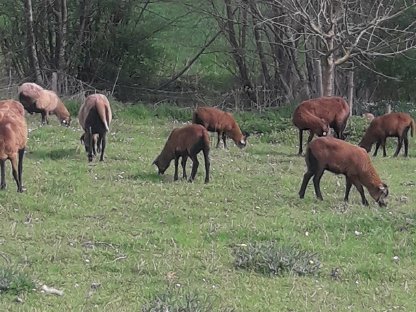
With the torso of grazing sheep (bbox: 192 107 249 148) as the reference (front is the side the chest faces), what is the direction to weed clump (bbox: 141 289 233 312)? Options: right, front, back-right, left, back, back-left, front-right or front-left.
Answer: right

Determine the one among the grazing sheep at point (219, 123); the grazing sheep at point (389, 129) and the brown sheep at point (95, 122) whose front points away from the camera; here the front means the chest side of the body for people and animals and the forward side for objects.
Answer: the brown sheep

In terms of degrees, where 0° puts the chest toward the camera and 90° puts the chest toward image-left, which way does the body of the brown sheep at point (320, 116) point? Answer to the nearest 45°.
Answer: approximately 45°

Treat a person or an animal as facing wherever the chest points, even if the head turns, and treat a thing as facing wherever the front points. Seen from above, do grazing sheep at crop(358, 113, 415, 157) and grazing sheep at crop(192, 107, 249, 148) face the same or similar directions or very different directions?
very different directions

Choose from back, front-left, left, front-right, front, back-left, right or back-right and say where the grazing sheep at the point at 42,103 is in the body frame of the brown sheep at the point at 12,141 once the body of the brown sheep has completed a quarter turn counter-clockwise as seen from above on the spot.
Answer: back

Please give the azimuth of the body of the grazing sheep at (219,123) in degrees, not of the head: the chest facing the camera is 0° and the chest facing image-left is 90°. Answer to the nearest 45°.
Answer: approximately 270°

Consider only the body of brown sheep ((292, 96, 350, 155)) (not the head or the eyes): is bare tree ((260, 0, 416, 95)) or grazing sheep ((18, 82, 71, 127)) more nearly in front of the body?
the grazing sheep

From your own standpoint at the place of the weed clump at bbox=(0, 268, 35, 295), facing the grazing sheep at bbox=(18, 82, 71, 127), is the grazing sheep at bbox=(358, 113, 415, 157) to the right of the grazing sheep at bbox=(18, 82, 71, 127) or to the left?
right

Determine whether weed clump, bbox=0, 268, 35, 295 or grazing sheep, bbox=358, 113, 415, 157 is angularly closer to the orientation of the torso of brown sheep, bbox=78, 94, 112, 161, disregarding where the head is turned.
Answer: the grazing sheep

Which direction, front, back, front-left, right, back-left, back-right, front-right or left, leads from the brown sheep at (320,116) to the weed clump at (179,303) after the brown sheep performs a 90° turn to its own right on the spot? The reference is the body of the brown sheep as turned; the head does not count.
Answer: back-left

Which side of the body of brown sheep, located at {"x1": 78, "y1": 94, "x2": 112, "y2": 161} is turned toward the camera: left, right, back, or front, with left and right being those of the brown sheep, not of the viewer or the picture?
back

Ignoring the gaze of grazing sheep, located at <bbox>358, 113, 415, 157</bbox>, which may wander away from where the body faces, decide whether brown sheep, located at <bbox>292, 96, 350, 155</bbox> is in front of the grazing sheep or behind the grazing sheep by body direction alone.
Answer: in front

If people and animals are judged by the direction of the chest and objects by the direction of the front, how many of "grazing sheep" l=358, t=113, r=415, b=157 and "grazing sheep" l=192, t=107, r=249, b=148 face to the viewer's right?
1

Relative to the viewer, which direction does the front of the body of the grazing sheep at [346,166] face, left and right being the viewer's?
facing to the right of the viewer

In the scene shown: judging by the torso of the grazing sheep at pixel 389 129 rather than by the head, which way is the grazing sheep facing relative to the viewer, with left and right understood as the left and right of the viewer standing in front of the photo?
facing to the left of the viewer

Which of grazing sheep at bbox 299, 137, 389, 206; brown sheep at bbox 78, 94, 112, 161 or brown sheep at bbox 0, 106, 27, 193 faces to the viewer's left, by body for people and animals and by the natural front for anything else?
brown sheep at bbox 0, 106, 27, 193
